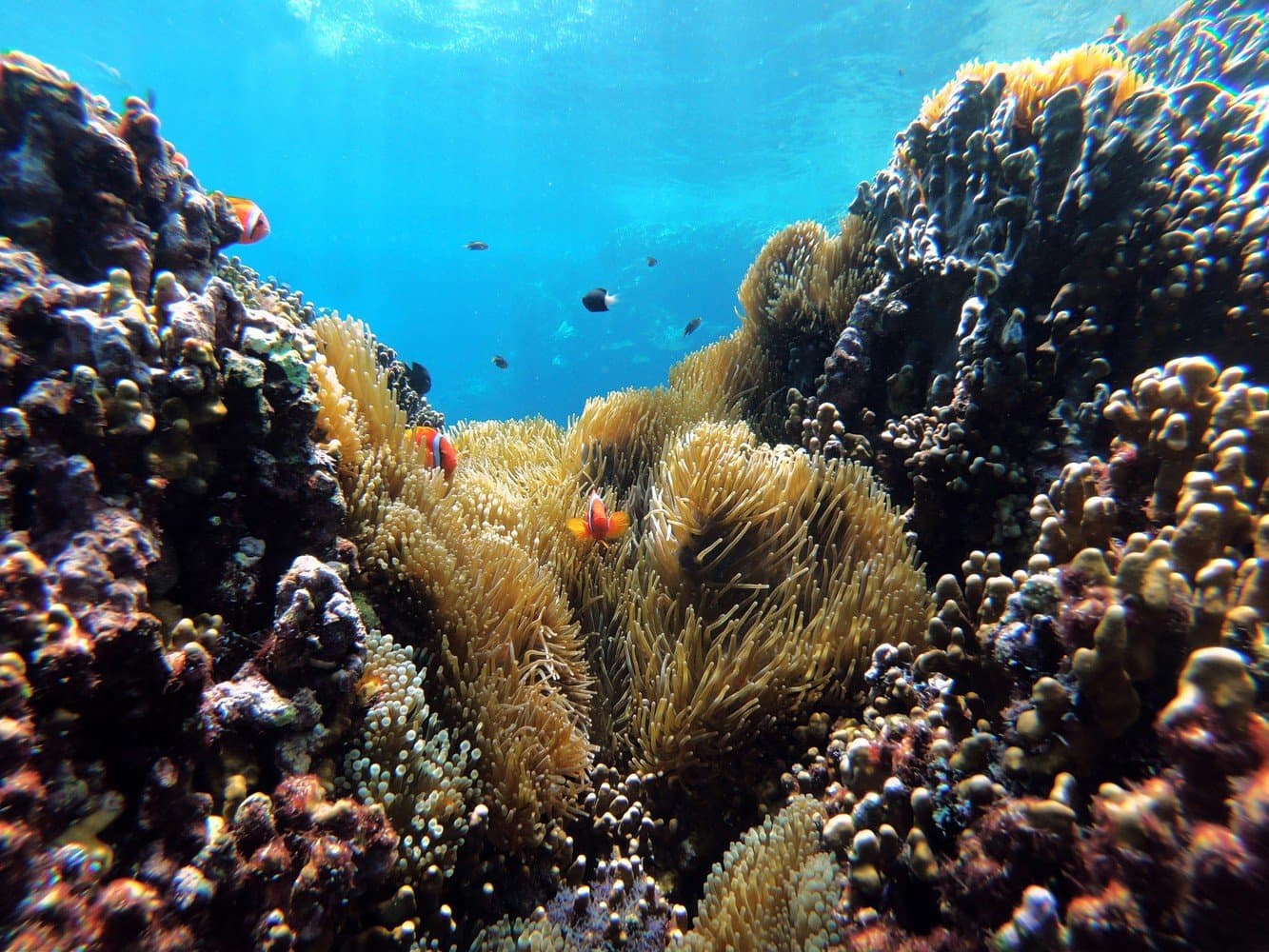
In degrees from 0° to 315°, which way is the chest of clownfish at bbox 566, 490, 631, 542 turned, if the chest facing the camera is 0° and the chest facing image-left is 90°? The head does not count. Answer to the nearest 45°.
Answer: approximately 0°

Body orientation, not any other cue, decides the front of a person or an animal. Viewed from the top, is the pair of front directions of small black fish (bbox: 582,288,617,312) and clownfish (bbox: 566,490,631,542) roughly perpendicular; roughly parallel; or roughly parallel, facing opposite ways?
roughly perpendicular

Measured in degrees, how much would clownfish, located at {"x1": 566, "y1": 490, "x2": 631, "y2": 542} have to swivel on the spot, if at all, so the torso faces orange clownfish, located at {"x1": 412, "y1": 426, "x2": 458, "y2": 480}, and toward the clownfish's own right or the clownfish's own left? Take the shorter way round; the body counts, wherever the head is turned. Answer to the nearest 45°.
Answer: approximately 90° to the clownfish's own right

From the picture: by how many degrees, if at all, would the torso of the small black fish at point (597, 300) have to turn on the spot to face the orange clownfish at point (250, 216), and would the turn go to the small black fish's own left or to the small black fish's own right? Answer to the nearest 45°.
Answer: approximately 45° to the small black fish's own left

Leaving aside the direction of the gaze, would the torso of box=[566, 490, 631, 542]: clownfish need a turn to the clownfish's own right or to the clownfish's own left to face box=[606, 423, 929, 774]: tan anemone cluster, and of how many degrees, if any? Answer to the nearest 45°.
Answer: approximately 90° to the clownfish's own left

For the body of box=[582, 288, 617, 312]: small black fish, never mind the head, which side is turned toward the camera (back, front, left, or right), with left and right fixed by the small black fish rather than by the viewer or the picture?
left

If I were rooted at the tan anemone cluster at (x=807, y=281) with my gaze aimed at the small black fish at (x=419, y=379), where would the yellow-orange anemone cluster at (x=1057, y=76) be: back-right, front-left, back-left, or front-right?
back-left

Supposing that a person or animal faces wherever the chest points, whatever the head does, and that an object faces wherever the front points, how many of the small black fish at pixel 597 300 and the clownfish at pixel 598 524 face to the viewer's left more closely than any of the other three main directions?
1
